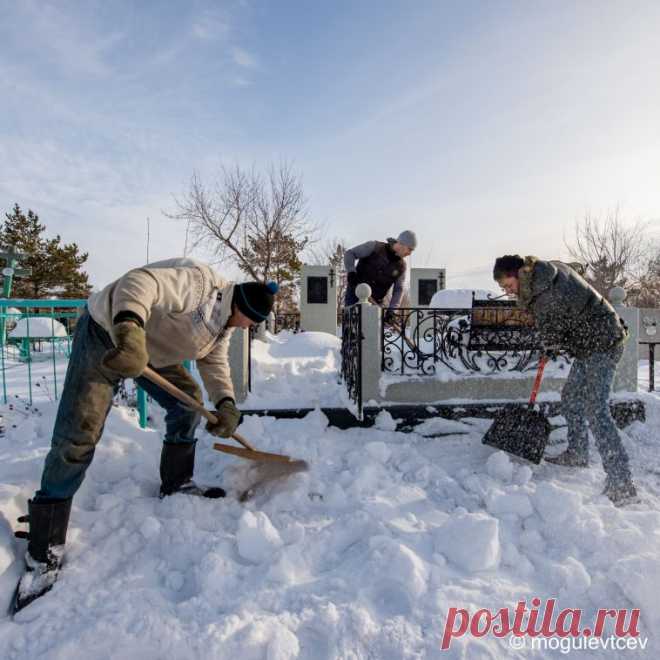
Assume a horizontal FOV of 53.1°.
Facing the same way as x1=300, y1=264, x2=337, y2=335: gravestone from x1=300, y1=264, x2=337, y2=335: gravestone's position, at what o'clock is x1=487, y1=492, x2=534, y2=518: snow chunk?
The snow chunk is roughly at 12 o'clock from the gravestone.

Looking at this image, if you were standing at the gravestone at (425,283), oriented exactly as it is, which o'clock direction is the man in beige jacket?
The man in beige jacket is roughly at 12 o'clock from the gravestone.

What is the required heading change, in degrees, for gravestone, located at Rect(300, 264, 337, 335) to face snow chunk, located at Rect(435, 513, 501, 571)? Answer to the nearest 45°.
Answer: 0° — it already faces it

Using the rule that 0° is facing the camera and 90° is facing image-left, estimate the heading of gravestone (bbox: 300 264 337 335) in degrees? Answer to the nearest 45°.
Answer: approximately 0°

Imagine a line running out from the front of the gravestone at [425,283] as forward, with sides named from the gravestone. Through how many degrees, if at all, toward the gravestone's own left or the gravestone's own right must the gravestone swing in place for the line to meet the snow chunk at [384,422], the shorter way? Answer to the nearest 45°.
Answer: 0° — it already faces it

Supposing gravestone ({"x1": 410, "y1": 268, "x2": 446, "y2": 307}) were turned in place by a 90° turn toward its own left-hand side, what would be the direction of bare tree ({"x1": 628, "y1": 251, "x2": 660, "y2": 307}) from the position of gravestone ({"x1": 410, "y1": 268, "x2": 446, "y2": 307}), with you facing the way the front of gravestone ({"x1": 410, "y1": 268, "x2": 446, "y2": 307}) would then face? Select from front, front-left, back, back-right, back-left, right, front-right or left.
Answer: front-left

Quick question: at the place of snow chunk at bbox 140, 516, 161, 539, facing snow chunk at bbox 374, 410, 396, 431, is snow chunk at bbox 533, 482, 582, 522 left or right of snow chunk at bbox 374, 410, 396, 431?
right

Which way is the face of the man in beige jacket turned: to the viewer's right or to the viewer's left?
to the viewer's right

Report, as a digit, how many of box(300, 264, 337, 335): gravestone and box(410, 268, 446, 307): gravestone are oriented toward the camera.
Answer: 2

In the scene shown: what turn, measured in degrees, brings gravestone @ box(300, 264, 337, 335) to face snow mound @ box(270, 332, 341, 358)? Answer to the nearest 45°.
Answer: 0° — it already faces it
